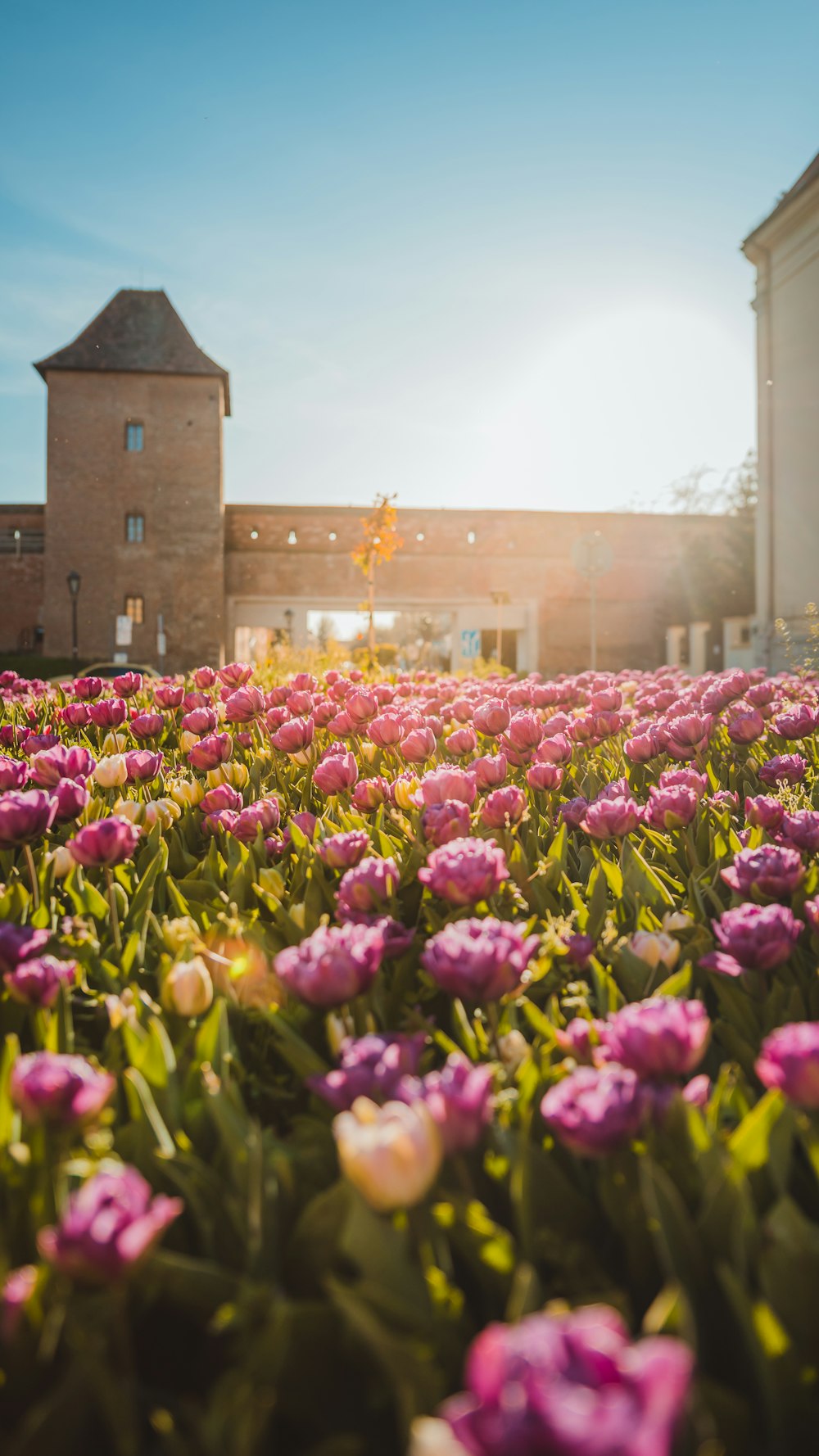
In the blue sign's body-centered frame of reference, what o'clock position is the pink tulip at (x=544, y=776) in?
The pink tulip is roughly at 12 o'clock from the blue sign.

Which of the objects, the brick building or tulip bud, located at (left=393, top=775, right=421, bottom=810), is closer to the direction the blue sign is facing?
the tulip bud

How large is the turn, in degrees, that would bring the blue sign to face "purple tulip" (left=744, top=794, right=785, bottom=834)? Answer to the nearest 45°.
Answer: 0° — it already faces it

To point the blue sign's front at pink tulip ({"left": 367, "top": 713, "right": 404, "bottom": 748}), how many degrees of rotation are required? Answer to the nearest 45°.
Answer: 0° — it already faces it

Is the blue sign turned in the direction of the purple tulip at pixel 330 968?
yes

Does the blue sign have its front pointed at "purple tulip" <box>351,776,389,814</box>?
yes

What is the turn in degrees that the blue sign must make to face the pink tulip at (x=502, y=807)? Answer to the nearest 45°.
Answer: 0° — it already faces it

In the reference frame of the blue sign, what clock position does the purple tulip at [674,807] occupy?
The purple tulip is roughly at 12 o'clock from the blue sign.

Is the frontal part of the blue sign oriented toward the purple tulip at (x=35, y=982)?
yes

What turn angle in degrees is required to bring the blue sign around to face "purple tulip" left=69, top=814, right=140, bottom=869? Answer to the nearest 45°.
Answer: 0° — it already faces it

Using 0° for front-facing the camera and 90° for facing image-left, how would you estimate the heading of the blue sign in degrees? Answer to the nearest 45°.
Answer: approximately 0°

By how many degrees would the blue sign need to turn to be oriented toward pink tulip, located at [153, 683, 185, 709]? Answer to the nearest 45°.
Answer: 0° — it already faces it

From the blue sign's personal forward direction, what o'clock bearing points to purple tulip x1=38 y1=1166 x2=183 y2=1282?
The purple tulip is roughly at 12 o'clock from the blue sign.

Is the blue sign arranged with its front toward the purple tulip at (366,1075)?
yes
